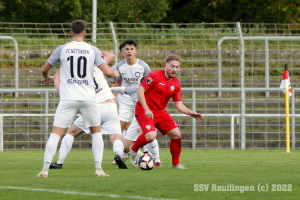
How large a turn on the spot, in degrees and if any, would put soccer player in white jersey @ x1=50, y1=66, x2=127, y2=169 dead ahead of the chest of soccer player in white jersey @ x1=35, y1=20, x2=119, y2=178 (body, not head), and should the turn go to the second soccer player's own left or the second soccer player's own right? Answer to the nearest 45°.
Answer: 0° — they already face them

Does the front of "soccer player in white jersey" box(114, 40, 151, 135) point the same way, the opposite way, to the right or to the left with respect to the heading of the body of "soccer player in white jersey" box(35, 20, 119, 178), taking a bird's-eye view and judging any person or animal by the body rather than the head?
the opposite way

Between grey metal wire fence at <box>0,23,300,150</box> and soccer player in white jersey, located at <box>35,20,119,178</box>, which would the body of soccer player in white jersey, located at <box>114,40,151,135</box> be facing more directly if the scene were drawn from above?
the soccer player in white jersey

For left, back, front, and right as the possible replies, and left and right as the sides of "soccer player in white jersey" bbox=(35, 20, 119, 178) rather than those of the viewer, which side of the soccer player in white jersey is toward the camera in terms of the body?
back

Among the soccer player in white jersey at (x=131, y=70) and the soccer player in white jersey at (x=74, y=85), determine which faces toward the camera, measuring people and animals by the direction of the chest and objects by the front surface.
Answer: the soccer player in white jersey at (x=131, y=70)

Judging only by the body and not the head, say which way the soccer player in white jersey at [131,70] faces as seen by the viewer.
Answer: toward the camera

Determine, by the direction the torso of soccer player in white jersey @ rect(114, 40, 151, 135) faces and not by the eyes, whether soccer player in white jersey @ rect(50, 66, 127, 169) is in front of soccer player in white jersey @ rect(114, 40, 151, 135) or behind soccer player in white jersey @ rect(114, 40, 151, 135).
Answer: in front

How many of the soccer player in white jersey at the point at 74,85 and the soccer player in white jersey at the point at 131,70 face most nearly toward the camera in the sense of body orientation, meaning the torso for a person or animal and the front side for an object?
1

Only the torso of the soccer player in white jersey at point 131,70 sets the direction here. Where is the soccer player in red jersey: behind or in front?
in front

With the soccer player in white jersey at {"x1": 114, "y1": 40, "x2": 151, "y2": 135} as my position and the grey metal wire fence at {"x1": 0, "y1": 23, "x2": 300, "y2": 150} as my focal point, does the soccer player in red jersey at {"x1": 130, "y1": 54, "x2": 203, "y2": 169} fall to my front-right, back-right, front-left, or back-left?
back-right

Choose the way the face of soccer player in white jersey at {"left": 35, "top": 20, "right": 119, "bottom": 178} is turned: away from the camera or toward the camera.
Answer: away from the camera

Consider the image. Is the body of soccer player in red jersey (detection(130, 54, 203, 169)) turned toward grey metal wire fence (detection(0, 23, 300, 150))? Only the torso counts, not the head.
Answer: no
